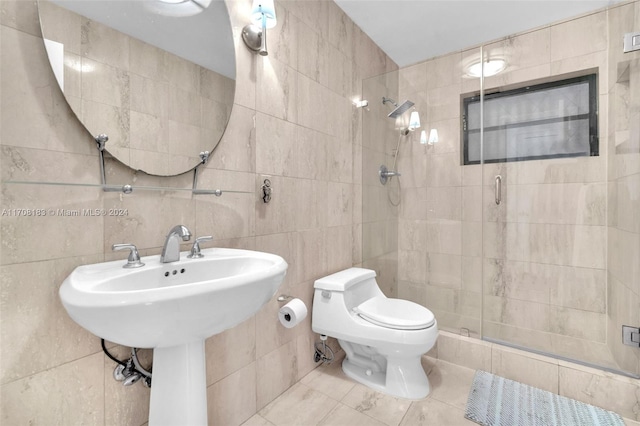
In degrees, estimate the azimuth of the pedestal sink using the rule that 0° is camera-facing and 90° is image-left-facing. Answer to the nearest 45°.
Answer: approximately 315°

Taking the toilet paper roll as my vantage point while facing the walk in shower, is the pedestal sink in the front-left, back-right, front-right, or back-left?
back-right
